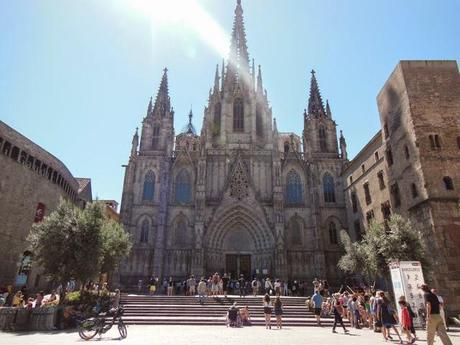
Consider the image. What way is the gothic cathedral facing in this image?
toward the camera

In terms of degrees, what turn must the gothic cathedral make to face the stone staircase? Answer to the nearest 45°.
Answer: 0° — it already faces it

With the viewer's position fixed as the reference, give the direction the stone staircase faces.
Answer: facing the viewer

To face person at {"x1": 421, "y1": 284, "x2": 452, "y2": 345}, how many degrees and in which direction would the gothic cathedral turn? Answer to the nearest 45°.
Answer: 0° — it already faces them

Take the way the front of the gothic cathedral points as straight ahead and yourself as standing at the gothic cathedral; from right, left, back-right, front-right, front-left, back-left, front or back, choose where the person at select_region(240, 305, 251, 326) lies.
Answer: front

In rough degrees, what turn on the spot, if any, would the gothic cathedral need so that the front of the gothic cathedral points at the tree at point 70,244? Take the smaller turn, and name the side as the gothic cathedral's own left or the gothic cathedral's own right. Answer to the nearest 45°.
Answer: approximately 45° to the gothic cathedral's own right

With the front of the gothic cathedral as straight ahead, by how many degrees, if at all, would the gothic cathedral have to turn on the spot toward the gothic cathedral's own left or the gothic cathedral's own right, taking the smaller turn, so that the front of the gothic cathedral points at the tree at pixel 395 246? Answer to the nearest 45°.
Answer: approximately 45° to the gothic cathedral's own left

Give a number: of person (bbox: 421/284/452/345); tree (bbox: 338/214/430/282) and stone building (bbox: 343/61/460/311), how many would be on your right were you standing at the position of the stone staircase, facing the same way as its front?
0

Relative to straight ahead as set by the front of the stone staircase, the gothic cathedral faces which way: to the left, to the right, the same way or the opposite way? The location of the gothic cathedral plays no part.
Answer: the same way

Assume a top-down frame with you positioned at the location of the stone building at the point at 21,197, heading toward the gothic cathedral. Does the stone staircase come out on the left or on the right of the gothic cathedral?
right

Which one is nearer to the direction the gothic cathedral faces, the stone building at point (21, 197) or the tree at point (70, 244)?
the tree

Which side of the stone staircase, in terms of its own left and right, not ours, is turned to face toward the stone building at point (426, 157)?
left

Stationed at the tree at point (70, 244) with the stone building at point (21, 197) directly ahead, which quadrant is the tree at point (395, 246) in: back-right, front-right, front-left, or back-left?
back-right

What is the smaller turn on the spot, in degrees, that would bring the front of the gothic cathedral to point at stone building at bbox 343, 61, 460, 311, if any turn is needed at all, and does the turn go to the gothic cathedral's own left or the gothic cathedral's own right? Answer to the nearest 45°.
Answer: approximately 45° to the gothic cathedral's own left

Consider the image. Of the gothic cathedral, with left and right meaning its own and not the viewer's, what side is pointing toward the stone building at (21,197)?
right

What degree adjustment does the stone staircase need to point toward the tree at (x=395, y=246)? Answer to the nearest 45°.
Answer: approximately 90° to its left

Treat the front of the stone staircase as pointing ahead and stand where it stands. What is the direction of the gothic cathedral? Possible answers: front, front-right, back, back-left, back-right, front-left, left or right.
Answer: back

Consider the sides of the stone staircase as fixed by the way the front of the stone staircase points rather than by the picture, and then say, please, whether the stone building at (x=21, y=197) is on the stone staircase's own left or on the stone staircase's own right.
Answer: on the stone staircase's own right

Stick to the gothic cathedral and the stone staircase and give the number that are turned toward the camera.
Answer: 2

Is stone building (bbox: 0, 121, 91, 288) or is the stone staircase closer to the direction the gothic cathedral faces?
the stone staircase
